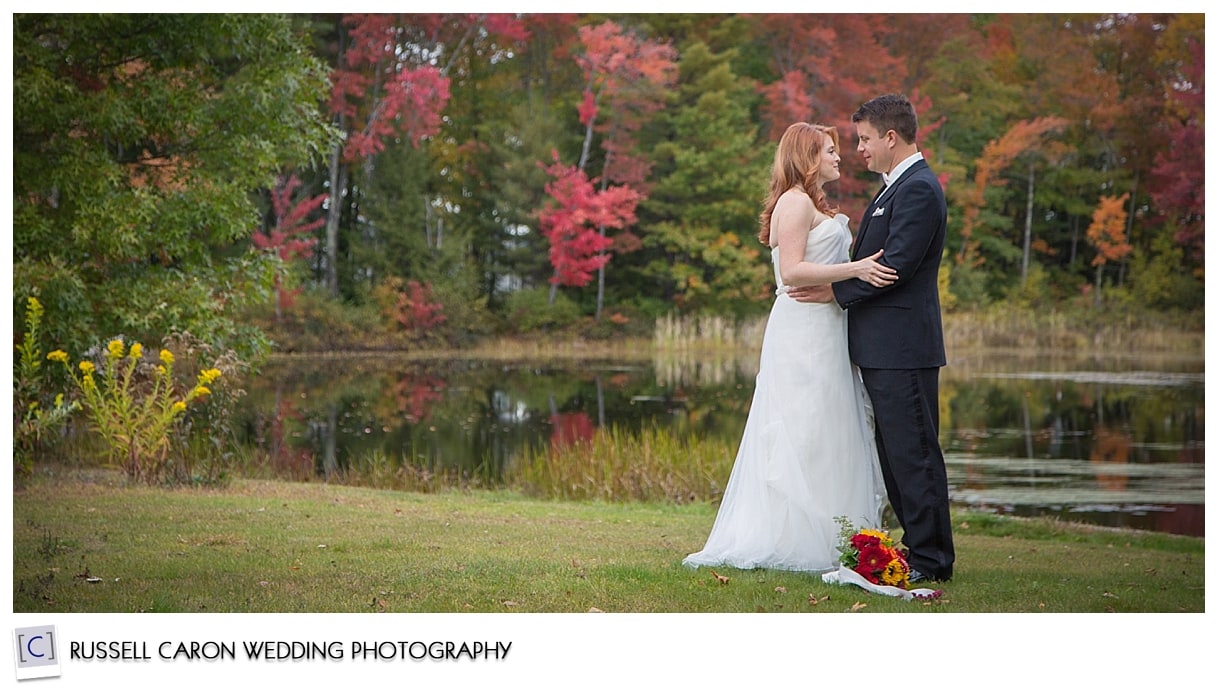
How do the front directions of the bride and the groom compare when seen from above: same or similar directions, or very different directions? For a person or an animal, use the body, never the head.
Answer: very different directions

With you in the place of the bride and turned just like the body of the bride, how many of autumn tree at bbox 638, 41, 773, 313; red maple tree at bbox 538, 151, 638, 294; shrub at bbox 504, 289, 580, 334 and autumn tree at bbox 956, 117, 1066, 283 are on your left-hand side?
4

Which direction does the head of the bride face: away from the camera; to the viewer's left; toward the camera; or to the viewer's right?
to the viewer's right

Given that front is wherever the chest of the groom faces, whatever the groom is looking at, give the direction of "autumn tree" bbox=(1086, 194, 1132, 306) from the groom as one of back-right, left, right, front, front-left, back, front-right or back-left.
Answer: right

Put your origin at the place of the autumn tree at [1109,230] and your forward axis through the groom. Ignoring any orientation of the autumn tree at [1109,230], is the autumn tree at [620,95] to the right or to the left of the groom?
right

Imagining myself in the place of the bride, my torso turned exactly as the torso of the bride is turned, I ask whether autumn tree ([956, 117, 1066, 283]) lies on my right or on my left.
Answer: on my left

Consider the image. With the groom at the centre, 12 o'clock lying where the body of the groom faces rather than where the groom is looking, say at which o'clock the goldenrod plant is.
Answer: The goldenrod plant is roughly at 1 o'clock from the groom.

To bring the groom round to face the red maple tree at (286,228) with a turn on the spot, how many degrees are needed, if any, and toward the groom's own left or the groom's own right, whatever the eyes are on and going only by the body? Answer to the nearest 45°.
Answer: approximately 45° to the groom's own right

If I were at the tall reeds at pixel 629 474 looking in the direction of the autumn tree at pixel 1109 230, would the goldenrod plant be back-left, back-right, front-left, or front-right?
back-left

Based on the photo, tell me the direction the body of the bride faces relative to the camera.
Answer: to the viewer's right

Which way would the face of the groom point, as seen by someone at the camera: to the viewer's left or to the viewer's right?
to the viewer's left

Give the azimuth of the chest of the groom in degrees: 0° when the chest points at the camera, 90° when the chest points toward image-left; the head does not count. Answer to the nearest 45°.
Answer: approximately 90°
